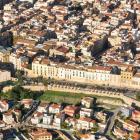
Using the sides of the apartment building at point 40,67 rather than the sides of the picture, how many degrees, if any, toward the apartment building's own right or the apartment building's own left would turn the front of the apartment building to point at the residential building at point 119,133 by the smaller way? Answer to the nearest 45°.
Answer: approximately 45° to the apartment building's own left

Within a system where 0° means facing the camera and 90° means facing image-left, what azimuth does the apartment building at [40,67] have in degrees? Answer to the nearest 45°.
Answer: approximately 0°

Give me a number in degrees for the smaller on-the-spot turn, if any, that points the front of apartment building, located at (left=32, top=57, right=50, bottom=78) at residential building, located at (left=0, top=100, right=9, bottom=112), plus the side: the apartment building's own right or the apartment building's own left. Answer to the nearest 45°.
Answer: approximately 45° to the apartment building's own right

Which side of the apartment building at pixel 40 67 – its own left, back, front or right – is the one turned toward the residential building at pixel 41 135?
front

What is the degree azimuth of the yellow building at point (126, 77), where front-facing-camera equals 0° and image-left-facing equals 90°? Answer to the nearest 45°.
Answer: approximately 0°

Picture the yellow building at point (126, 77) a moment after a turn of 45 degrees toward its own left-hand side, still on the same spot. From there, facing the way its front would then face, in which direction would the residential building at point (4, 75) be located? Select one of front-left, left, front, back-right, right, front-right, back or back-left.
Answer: back-right

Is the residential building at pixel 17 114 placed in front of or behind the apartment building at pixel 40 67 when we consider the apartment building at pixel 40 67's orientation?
in front

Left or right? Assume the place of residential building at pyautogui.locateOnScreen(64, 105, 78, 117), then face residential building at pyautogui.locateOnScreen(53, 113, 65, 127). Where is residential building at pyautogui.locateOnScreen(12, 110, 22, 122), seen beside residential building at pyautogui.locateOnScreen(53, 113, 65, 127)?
right

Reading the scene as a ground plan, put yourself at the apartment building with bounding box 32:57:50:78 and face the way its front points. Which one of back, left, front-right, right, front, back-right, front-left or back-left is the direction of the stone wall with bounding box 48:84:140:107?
front-left

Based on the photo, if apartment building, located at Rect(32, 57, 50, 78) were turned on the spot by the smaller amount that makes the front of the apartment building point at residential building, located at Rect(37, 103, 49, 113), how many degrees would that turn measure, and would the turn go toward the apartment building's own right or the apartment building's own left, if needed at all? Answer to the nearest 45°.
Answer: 0° — it already faces it

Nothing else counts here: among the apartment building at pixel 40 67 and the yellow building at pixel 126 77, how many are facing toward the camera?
2
